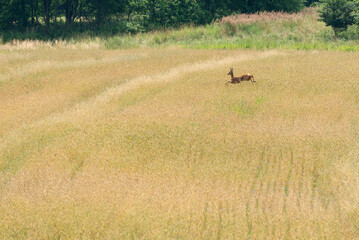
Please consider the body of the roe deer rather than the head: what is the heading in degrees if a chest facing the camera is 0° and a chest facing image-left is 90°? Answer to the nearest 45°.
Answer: approximately 90°
